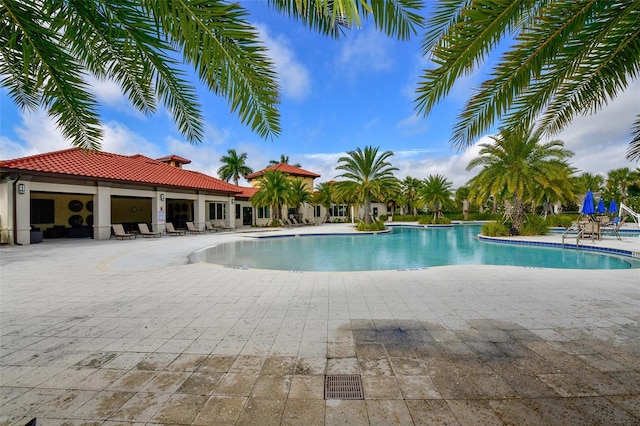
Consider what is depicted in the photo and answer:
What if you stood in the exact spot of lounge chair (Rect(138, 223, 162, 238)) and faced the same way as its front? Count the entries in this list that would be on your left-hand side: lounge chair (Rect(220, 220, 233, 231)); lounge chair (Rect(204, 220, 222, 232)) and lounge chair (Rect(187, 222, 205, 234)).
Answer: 3

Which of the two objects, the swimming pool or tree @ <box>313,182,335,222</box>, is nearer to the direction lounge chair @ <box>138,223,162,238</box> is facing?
the swimming pool

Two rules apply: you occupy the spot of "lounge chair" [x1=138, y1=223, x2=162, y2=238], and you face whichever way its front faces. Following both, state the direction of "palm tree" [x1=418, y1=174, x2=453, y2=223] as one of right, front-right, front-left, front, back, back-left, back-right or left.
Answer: front-left

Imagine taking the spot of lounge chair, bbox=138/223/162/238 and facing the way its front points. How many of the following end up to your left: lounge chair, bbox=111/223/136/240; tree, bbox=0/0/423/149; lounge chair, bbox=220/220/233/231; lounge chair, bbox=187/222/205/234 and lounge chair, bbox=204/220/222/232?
3

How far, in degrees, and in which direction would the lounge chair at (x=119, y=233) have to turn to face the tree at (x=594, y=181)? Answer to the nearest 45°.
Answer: approximately 45° to its left

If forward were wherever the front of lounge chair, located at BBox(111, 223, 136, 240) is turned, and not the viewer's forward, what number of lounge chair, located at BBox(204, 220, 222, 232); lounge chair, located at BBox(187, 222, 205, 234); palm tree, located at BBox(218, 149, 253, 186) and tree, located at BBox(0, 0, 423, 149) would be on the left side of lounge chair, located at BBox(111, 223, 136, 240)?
3

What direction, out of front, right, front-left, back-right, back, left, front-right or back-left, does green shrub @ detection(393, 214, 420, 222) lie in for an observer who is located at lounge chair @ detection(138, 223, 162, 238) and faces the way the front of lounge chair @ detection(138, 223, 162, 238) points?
front-left

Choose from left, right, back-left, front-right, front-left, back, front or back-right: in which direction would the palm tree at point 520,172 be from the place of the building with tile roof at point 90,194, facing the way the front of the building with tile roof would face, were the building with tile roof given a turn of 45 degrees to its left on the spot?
front-right

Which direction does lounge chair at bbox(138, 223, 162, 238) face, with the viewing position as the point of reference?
facing the viewer and to the right of the viewer

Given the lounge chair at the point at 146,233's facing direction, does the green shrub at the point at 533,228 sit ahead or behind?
ahead

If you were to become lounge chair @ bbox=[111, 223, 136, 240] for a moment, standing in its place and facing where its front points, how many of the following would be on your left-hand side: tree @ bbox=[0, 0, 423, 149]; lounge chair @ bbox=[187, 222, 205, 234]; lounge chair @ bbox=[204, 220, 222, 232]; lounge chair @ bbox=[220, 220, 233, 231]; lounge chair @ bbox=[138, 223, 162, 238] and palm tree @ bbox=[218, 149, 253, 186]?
5

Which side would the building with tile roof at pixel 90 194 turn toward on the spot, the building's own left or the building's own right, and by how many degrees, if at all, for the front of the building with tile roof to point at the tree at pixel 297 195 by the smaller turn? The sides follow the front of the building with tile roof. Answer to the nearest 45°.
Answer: approximately 45° to the building's own left

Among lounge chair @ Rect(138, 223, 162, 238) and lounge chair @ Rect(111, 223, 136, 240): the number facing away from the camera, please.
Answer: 0

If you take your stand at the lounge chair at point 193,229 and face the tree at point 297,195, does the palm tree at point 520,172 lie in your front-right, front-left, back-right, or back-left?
front-right

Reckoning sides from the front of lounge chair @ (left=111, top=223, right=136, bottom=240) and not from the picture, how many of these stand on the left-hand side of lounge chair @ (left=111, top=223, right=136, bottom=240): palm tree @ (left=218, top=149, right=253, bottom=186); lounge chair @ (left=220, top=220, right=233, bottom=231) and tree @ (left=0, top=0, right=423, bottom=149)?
2
